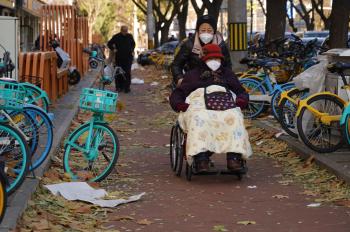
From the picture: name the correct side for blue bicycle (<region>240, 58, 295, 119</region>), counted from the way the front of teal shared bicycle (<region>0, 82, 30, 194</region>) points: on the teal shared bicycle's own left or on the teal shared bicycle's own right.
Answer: on the teal shared bicycle's own left

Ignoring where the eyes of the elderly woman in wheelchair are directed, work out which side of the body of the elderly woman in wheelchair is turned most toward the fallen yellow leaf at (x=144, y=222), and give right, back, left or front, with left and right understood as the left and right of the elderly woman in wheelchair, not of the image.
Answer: front

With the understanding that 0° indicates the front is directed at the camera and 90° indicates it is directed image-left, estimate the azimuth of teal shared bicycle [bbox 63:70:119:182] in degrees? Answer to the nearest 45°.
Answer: approximately 45°

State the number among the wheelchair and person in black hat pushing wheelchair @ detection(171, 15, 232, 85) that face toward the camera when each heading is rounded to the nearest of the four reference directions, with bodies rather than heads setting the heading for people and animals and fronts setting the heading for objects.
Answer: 2

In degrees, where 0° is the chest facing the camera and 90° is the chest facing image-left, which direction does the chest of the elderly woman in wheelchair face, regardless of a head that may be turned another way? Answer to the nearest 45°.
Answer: approximately 0°

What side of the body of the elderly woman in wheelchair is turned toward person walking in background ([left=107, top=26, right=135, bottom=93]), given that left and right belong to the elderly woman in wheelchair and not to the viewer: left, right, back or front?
back

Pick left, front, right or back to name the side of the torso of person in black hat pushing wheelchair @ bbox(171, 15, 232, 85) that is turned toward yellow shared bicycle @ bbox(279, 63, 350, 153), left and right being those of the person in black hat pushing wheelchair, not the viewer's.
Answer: left

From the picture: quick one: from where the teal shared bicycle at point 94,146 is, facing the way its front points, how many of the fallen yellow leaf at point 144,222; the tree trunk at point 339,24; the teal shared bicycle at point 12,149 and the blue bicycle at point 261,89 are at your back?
2
